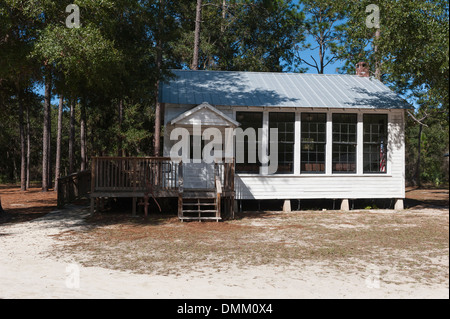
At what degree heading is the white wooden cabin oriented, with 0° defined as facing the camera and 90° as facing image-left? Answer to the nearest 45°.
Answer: approximately 0°
